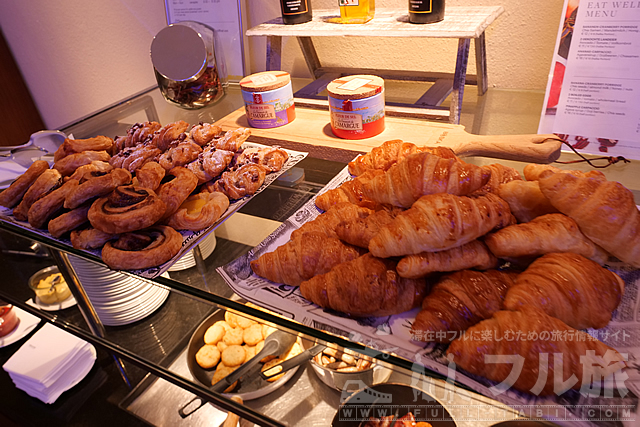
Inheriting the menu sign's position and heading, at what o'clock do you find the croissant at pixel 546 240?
The croissant is roughly at 12 o'clock from the menu sign.

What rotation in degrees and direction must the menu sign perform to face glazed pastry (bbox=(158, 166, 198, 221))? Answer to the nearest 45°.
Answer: approximately 45° to its right

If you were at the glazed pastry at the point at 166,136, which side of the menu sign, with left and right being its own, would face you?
right

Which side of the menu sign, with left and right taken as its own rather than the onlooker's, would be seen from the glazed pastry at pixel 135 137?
right

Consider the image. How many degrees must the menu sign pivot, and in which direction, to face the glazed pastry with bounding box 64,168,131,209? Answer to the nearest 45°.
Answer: approximately 45° to its right

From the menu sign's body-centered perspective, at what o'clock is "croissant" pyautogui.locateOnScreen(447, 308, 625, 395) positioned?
The croissant is roughly at 12 o'clock from the menu sign.

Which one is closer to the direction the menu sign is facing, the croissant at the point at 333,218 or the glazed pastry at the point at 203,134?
the croissant

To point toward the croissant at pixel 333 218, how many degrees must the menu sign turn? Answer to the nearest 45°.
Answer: approximately 45° to its right

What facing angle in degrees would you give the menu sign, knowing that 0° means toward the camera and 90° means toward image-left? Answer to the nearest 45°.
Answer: approximately 0°

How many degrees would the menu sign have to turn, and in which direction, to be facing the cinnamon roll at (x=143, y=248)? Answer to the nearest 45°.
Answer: approximately 45° to its right
